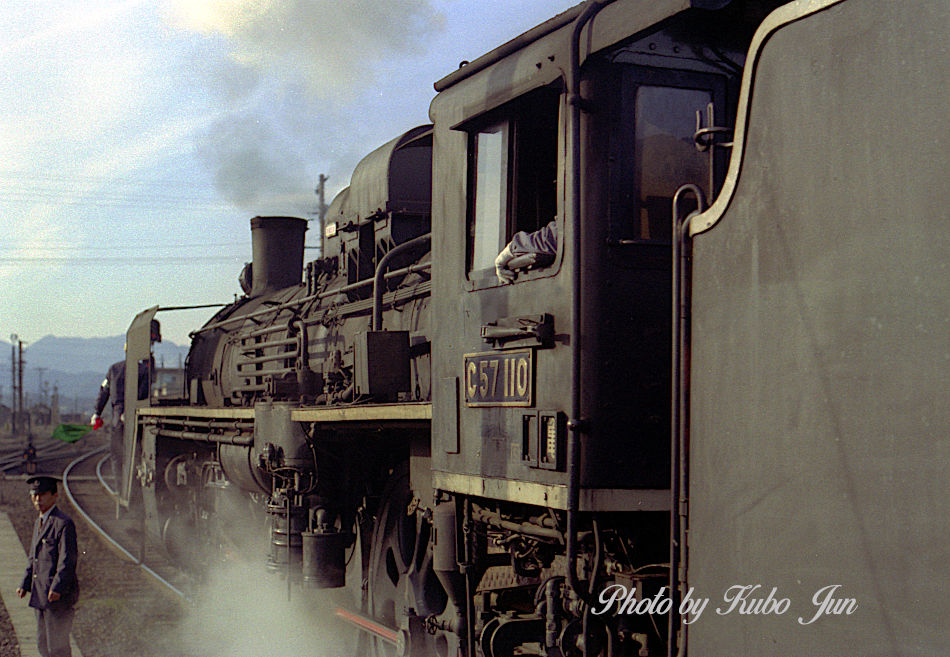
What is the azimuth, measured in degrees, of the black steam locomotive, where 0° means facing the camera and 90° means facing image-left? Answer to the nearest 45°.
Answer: approximately 135°
